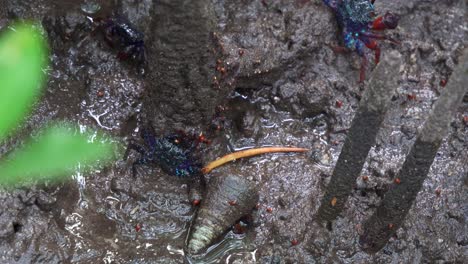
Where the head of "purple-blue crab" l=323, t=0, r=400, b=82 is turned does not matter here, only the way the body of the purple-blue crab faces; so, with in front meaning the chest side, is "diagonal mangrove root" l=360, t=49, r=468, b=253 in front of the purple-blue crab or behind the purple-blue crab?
in front

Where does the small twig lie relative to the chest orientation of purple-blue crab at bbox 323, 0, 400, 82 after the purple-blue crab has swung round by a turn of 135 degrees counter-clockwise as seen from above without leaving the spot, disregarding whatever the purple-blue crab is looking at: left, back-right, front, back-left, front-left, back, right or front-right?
back-left

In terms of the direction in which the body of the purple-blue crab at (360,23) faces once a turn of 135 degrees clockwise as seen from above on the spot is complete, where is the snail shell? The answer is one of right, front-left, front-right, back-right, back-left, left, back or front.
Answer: front-left

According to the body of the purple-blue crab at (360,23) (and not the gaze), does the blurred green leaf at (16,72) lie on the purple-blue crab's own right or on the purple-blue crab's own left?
on the purple-blue crab's own right

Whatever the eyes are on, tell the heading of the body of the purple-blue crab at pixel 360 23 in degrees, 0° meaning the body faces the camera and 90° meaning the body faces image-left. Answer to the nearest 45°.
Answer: approximately 315°
